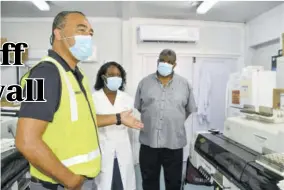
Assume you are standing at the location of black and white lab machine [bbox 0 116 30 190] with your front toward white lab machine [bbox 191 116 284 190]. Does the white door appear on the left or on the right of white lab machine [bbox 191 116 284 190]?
left

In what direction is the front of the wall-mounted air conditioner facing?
toward the camera

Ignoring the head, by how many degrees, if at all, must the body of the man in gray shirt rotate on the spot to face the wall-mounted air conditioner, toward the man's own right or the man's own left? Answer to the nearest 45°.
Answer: approximately 180°

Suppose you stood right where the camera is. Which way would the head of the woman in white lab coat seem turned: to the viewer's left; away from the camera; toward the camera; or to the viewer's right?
toward the camera

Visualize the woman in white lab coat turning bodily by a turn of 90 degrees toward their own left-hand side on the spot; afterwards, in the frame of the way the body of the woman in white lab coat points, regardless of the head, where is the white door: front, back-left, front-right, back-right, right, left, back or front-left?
front-left

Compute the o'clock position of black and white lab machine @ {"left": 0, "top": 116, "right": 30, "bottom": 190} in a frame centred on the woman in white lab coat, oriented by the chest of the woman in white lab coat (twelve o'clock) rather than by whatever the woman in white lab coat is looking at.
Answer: The black and white lab machine is roughly at 2 o'clock from the woman in white lab coat.

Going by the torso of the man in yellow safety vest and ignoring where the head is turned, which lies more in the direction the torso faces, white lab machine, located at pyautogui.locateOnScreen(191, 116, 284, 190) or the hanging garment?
the white lab machine

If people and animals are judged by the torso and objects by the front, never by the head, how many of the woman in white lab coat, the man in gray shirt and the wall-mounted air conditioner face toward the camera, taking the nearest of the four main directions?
3

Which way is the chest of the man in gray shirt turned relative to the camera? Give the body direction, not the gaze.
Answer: toward the camera

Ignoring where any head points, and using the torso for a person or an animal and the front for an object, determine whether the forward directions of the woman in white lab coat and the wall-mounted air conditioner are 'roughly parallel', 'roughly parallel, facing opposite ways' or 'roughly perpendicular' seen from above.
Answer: roughly parallel

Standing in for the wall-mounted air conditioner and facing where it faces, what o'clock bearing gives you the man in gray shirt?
The man in gray shirt is roughly at 12 o'clock from the wall-mounted air conditioner.

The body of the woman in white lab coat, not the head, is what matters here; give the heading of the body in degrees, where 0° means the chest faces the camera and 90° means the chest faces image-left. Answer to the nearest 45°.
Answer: approximately 0°

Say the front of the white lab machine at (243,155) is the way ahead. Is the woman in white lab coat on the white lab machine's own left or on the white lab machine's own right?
on the white lab machine's own right

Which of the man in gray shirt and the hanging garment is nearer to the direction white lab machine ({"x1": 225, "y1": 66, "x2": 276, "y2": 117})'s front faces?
the man in gray shirt

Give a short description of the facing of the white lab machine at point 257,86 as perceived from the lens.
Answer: facing the viewer and to the left of the viewer
